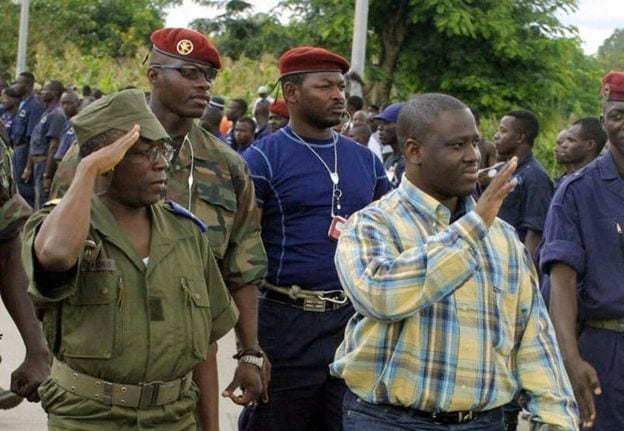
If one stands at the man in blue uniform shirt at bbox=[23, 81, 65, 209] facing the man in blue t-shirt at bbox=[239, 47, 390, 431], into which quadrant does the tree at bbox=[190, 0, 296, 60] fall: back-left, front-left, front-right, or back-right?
back-left

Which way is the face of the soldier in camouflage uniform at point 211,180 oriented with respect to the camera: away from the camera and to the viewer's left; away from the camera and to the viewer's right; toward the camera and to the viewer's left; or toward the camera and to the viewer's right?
toward the camera and to the viewer's right

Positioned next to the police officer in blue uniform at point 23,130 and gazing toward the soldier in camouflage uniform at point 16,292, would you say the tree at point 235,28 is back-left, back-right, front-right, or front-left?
back-left

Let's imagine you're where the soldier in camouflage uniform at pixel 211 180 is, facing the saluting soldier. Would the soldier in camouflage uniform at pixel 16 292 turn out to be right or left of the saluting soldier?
right

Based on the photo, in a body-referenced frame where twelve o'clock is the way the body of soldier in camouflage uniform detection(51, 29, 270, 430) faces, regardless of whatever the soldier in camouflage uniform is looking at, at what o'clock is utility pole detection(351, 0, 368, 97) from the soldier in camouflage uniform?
The utility pole is roughly at 8 o'clock from the soldier in camouflage uniform.

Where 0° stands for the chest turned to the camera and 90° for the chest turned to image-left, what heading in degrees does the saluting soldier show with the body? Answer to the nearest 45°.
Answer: approximately 315°

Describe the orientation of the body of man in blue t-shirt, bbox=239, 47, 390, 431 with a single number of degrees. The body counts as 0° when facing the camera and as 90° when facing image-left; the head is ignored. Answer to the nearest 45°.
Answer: approximately 315°

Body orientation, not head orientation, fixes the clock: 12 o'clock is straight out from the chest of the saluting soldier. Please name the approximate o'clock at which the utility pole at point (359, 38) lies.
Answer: The utility pole is roughly at 8 o'clock from the saluting soldier.
